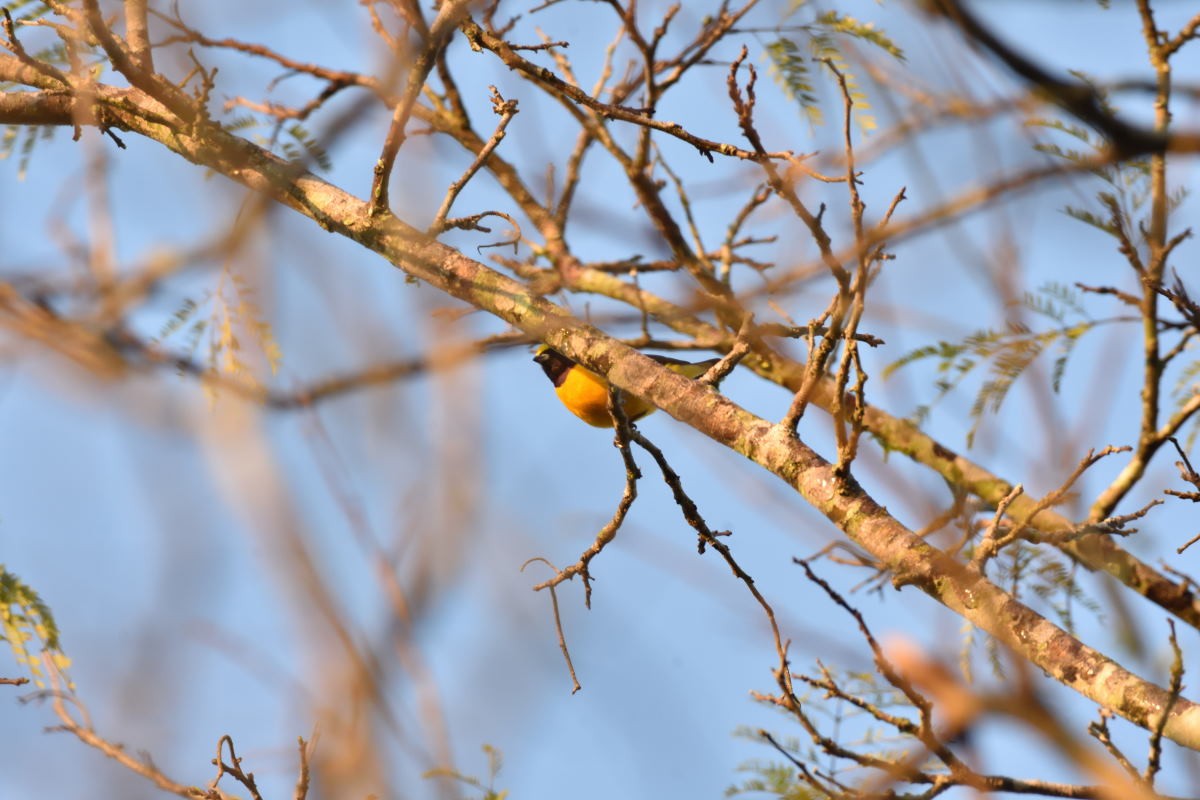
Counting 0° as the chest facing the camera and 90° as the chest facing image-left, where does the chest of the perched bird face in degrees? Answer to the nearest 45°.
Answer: approximately 90°
